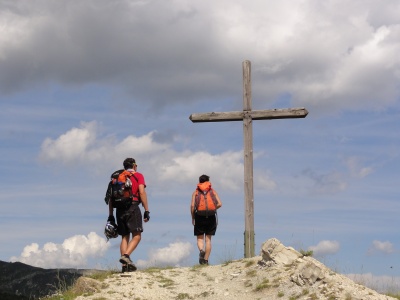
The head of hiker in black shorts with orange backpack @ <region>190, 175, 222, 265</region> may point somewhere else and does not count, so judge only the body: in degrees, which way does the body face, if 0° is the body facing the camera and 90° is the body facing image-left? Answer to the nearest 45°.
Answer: approximately 180°

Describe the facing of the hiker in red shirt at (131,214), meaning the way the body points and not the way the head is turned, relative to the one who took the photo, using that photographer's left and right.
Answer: facing away from the viewer and to the right of the viewer
